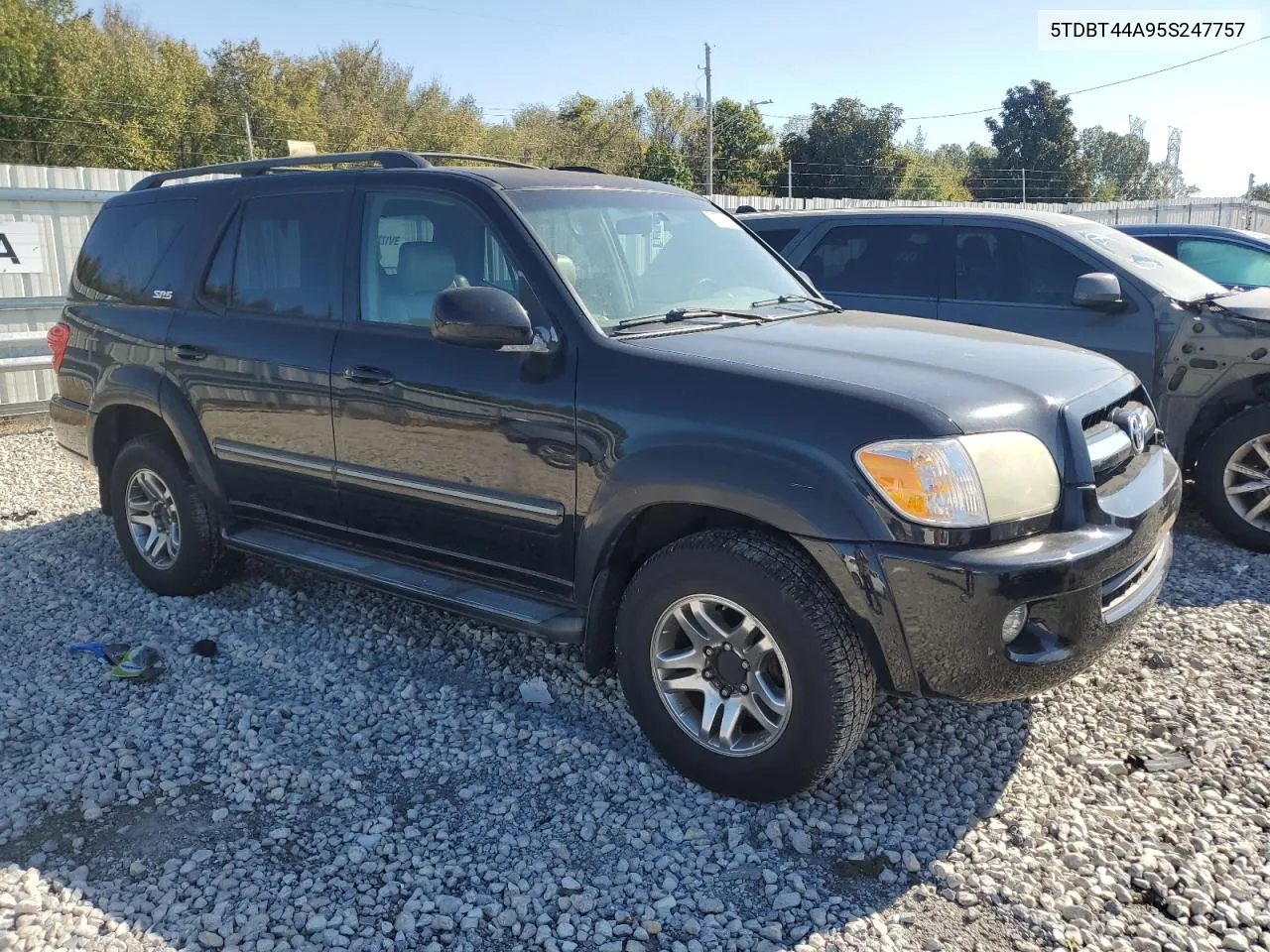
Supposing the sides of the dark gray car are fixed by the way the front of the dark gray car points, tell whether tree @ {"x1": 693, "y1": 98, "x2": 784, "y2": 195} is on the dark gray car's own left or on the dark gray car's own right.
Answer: on the dark gray car's own left

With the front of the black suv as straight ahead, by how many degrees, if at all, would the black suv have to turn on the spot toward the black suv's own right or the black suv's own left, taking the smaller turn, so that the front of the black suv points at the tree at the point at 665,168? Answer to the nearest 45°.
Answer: approximately 135° to the black suv's own left

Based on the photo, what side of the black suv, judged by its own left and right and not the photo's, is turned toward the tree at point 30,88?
back

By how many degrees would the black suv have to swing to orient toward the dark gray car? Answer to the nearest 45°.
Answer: approximately 90° to its left

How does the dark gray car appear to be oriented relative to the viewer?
to the viewer's right

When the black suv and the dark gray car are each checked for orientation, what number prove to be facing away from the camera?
0

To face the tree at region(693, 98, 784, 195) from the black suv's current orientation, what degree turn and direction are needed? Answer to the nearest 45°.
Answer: approximately 135° to its left

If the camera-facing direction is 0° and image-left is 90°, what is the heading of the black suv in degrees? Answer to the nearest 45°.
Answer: approximately 315°

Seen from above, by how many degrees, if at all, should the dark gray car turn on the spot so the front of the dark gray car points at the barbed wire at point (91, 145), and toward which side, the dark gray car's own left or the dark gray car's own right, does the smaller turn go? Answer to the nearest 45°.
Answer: approximately 135° to the dark gray car's own left

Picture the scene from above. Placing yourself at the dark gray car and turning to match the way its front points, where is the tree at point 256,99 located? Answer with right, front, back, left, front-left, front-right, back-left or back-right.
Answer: back-left
